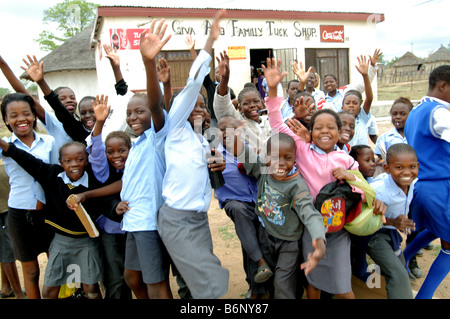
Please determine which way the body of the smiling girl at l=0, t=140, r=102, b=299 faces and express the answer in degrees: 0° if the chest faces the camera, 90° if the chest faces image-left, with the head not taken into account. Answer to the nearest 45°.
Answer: approximately 0°

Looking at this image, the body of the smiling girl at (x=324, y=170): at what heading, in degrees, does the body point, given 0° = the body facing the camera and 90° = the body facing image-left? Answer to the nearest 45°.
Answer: approximately 0°

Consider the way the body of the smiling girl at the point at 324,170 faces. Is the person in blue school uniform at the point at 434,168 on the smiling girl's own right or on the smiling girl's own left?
on the smiling girl's own left

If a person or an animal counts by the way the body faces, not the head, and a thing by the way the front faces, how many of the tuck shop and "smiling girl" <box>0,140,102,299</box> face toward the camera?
2

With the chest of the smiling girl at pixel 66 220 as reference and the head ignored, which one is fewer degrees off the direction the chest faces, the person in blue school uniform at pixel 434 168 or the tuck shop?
the person in blue school uniform

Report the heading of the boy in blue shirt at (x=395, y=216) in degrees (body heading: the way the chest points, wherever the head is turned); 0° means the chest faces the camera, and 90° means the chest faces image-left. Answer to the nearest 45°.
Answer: approximately 315°
